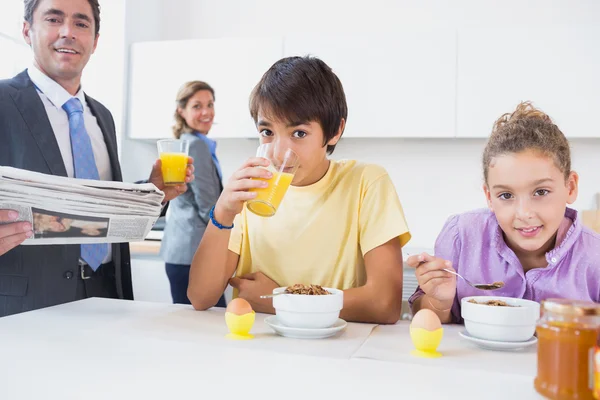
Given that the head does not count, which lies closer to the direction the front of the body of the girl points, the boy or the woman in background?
the boy

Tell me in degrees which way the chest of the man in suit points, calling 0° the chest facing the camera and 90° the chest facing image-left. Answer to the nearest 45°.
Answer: approximately 315°

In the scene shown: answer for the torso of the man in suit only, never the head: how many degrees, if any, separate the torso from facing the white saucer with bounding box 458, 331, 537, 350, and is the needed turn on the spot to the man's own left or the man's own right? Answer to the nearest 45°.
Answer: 0° — they already face it
